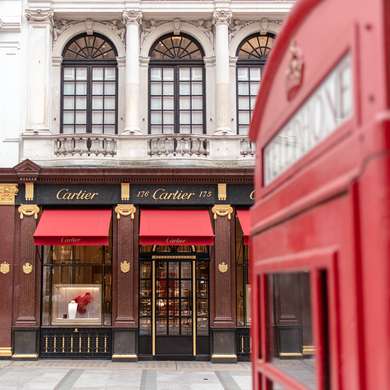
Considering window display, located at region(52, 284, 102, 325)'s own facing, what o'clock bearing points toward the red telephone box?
The red telephone box is roughly at 12 o'clock from the window display.

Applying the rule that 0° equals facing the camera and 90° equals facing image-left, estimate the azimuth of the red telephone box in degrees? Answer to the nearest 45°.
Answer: approximately 45°

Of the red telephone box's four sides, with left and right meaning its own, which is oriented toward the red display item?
right

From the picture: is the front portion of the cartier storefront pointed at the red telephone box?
yes

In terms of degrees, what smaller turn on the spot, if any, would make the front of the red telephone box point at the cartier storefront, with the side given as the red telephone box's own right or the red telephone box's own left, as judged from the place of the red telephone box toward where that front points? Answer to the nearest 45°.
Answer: approximately 135° to the red telephone box's own right

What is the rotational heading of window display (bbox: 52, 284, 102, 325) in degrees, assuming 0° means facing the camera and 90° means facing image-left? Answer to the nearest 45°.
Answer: approximately 0°

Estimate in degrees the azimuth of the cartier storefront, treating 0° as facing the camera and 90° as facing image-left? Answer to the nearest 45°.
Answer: approximately 0°
